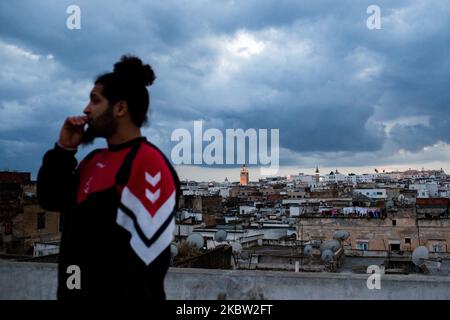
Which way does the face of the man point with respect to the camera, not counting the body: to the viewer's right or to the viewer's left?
to the viewer's left

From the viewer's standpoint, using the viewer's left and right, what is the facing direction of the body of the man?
facing the viewer and to the left of the viewer

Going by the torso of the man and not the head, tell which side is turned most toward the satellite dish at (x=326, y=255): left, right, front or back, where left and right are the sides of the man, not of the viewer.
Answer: back
